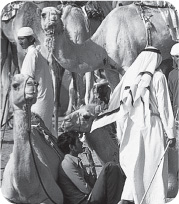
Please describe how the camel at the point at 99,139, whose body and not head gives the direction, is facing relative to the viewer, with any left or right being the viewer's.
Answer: facing to the left of the viewer

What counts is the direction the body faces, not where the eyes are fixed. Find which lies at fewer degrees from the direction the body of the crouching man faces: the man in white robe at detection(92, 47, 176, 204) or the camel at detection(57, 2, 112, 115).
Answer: the man in white robe

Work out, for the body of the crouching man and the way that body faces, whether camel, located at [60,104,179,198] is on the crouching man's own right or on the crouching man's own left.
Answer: on the crouching man's own left

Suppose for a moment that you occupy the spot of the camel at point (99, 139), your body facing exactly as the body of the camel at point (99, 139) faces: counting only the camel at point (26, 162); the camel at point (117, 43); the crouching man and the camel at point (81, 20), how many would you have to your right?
2

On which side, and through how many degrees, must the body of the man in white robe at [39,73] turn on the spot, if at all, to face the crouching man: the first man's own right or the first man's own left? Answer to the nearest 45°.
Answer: approximately 90° to the first man's own left
